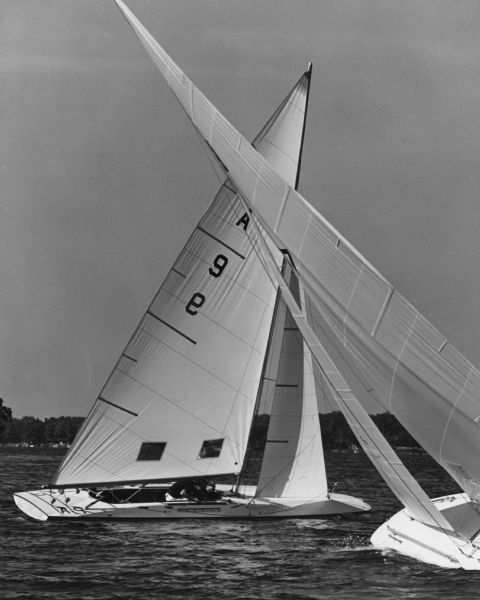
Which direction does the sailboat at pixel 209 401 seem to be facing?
to the viewer's right

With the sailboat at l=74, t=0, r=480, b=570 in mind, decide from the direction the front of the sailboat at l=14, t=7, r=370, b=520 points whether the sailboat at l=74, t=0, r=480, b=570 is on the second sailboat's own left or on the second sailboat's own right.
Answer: on the second sailboat's own right
